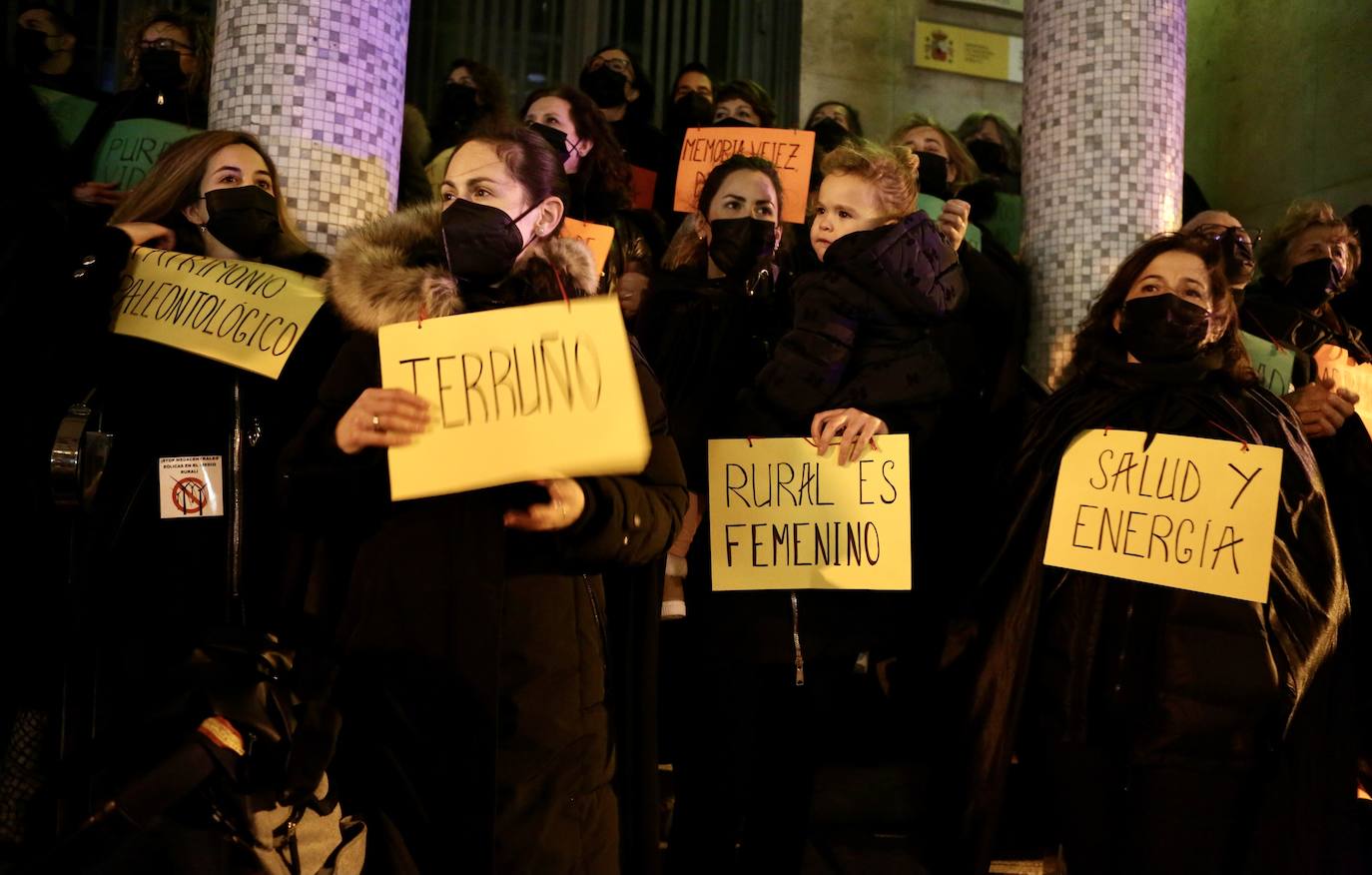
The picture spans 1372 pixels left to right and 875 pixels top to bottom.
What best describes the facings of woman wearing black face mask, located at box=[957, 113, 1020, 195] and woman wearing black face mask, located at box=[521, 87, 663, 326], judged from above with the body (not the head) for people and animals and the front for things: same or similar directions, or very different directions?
same or similar directions

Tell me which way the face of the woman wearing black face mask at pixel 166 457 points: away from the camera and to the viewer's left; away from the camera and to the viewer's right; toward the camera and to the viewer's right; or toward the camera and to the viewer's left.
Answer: toward the camera and to the viewer's right

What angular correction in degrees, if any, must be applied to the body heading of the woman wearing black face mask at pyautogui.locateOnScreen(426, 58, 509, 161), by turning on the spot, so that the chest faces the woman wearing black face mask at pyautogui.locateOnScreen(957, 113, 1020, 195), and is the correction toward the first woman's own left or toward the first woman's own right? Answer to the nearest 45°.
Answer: approximately 135° to the first woman's own left

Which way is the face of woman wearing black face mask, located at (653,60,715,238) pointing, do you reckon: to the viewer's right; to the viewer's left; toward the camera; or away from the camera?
toward the camera

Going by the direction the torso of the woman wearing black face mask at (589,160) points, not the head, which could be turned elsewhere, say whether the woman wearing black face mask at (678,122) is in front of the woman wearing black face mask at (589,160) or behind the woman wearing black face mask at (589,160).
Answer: behind

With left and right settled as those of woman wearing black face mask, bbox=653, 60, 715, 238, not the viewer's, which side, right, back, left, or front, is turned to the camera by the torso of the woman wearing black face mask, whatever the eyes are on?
front

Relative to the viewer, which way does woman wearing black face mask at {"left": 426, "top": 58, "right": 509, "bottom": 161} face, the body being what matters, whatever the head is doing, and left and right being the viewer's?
facing the viewer and to the left of the viewer

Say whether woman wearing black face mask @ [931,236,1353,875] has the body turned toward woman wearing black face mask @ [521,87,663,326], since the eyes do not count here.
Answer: no
